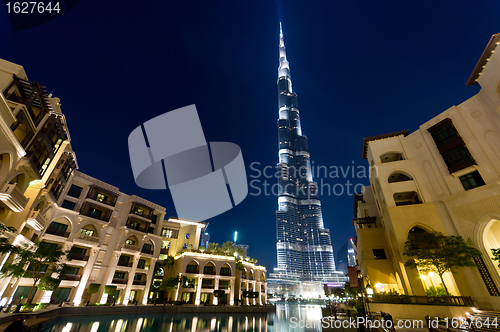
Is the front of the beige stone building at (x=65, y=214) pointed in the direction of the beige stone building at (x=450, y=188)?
yes

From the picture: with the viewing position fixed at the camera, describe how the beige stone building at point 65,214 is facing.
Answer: facing the viewer and to the right of the viewer

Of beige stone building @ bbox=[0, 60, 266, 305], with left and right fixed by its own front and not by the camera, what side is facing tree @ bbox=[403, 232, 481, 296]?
front
